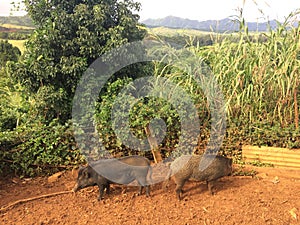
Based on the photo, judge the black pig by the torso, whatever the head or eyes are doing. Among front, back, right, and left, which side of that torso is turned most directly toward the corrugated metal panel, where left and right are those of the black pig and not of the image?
back

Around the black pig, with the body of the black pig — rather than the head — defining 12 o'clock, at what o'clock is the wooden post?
The wooden post is roughly at 4 o'clock from the black pig.

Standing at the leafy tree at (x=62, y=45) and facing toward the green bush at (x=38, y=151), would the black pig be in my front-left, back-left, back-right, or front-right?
front-left

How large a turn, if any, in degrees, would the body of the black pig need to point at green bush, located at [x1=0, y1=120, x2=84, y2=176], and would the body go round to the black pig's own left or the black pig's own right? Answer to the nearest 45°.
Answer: approximately 45° to the black pig's own right

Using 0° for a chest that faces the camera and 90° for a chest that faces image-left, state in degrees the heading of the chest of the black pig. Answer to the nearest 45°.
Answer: approximately 90°

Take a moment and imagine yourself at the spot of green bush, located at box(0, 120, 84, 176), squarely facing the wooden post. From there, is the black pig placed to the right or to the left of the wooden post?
right

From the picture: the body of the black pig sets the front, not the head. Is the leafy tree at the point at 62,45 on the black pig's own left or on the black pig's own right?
on the black pig's own right

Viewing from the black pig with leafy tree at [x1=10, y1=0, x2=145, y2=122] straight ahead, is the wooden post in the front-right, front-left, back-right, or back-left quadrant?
front-right

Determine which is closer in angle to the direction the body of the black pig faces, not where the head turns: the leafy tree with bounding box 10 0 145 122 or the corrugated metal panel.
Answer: the leafy tree
